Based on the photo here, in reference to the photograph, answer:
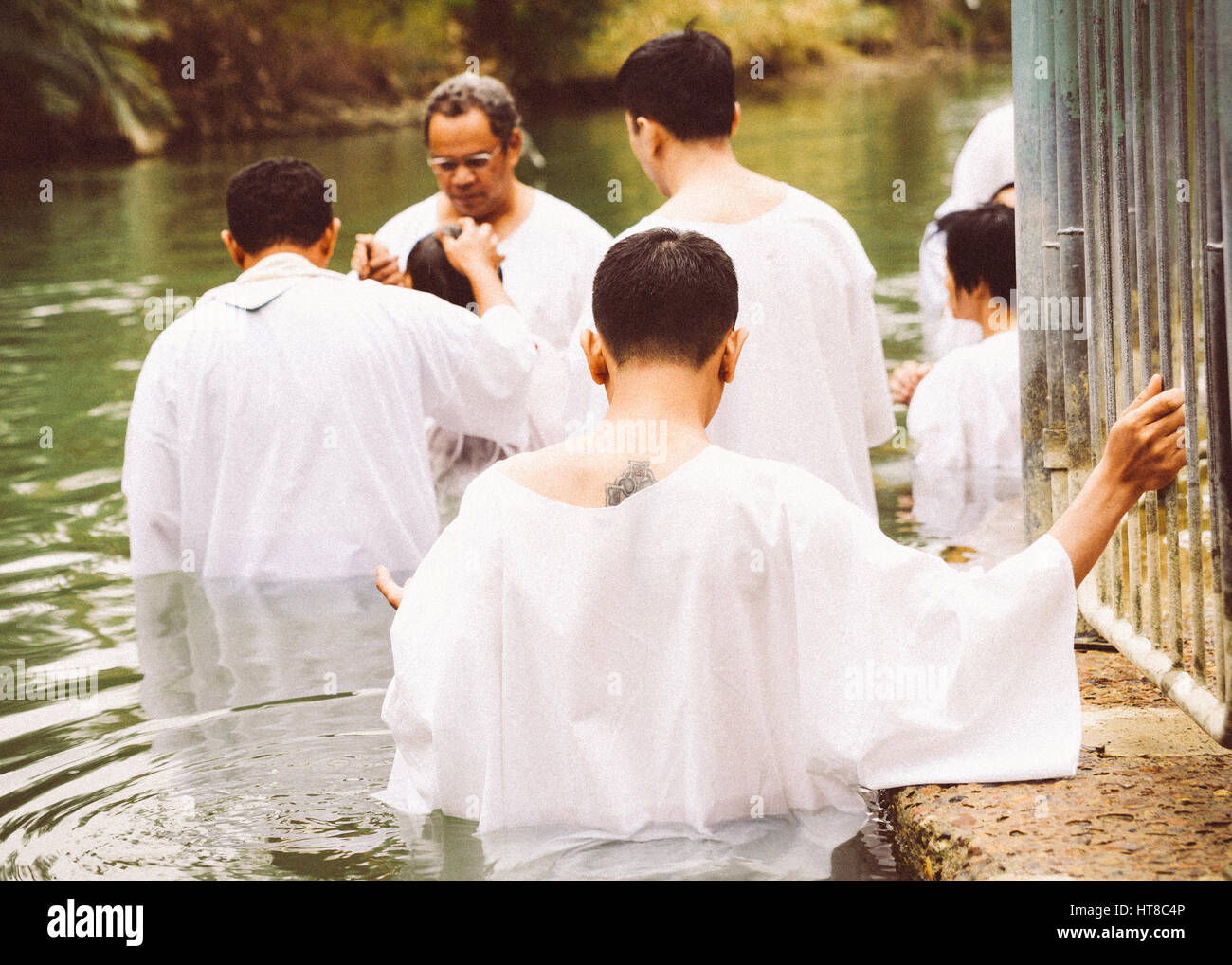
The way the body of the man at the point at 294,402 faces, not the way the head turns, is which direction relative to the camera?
away from the camera

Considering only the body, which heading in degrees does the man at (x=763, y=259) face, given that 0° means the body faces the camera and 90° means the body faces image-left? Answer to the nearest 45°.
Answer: approximately 135°

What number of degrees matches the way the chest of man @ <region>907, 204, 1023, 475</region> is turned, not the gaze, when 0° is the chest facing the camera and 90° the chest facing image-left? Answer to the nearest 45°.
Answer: approximately 135°

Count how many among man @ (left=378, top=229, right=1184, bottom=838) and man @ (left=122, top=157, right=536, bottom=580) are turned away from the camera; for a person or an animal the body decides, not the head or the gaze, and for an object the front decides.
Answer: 2

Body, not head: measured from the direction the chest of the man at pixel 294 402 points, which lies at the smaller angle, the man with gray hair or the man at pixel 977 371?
the man with gray hair

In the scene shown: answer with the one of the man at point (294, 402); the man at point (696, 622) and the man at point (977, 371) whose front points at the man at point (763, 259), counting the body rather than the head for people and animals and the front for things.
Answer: the man at point (696, 622)

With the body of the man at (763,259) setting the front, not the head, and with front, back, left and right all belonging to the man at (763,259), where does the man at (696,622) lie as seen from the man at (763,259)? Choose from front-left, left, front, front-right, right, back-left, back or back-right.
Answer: back-left

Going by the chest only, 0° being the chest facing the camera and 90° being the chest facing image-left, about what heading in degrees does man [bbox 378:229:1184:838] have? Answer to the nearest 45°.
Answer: approximately 180°
